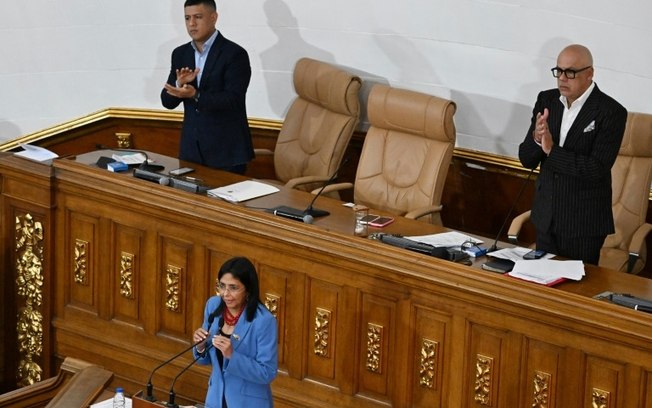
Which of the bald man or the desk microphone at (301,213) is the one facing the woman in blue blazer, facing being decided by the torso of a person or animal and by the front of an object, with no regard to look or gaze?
the bald man

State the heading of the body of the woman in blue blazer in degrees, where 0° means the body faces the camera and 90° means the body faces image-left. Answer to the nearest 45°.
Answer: approximately 45°

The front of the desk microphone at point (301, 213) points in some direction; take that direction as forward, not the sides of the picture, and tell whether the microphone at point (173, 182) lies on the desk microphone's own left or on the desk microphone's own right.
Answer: on the desk microphone's own left

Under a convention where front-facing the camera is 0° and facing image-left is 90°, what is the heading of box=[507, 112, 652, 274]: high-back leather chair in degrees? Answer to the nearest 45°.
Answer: approximately 45°

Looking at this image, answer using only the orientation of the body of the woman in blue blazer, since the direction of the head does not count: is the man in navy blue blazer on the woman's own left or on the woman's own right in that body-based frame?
on the woman's own right

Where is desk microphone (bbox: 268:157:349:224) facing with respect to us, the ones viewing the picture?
facing away from the viewer and to the right of the viewer

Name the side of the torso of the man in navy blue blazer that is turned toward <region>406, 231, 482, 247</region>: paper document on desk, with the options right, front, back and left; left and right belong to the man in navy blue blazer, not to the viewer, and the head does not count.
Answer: left
